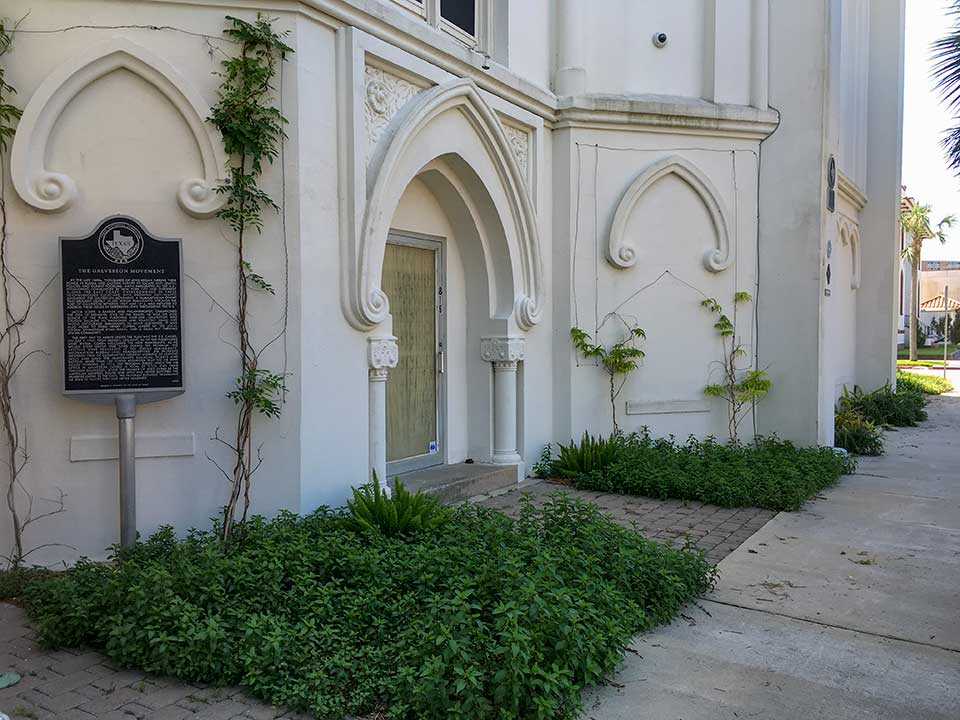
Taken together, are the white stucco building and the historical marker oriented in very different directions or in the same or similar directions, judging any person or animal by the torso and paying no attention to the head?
same or similar directions

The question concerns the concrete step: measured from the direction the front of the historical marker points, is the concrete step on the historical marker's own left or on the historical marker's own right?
on the historical marker's own left

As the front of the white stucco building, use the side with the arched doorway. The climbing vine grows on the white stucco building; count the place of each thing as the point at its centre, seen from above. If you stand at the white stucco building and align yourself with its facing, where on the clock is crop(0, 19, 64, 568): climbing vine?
The climbing vine is roughly at 3 o'clock from the white stucco building.

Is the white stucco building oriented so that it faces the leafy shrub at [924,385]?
no

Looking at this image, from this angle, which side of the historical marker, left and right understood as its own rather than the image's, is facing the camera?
front

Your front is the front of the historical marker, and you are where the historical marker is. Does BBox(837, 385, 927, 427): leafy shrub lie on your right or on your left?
on your left

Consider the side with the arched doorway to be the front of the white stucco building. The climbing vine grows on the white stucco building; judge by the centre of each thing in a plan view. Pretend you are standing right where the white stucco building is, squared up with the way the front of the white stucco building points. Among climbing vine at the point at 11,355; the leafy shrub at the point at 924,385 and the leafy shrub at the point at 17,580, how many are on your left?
1

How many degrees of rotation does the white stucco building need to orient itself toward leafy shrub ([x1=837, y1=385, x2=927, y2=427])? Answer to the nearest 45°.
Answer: approximately 90° to its left

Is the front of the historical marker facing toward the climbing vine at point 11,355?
no

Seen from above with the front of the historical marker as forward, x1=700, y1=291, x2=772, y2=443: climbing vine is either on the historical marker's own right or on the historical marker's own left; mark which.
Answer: on the historical marker's own left

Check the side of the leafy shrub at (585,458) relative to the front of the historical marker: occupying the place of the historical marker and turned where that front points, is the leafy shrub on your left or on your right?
on your left

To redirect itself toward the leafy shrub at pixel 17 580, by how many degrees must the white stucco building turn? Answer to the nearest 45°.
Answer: approximately 90° to its right

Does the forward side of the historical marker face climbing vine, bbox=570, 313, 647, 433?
no
